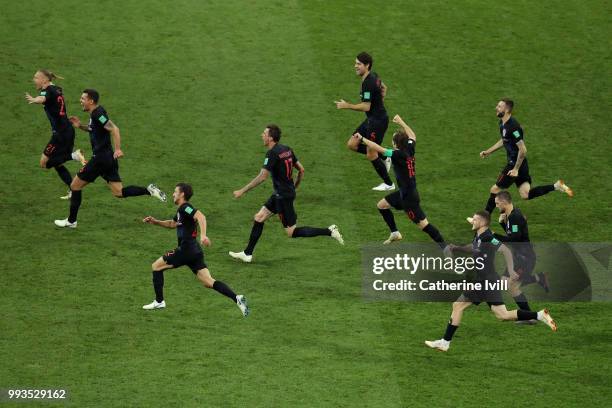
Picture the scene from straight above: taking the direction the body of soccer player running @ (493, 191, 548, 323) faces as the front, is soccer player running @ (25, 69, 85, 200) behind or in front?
in front

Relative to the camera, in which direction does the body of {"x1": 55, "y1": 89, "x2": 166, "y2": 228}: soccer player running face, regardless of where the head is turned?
to the viewer's left

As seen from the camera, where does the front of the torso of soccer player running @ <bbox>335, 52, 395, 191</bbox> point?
to the viewer's left

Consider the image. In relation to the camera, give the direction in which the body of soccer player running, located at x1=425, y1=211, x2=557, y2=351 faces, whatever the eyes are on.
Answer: to the viewer's left

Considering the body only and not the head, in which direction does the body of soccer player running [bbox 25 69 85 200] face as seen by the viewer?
to the viewer's left

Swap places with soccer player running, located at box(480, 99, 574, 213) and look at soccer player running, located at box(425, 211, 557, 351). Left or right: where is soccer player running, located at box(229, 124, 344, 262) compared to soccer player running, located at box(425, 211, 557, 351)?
right

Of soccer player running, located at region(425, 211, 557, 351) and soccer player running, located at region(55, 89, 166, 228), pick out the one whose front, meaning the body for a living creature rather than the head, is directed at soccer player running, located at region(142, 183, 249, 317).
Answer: soccer player running, located at region(425, 211, 557, 351)

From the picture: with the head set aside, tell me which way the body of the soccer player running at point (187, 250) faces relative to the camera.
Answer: to the viewer's left

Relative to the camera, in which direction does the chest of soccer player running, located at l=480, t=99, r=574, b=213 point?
to the viewer's left

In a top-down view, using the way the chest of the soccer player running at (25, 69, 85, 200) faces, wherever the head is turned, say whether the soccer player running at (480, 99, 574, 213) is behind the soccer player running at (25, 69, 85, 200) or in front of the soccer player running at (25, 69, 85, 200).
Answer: behind

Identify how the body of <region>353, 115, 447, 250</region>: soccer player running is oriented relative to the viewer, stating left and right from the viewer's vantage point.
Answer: facing away from the viewer and to the left of the viewer

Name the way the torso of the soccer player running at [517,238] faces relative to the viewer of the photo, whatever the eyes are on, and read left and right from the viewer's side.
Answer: facing to the left of the viewer
